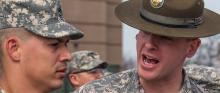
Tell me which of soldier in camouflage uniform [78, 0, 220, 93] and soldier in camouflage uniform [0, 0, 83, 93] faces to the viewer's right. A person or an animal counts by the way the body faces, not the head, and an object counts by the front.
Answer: soldier in camouflage uniform [0, 0, 83, 93]

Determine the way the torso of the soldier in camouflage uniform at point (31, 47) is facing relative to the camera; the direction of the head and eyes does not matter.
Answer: to the viewer's right

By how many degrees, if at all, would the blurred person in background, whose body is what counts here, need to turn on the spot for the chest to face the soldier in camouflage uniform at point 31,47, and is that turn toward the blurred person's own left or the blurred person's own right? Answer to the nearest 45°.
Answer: approximately 90° to the blurred person's own right

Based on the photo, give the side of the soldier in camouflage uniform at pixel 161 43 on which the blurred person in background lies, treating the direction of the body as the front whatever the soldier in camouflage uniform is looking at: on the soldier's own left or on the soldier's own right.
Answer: on the soldier's own right
